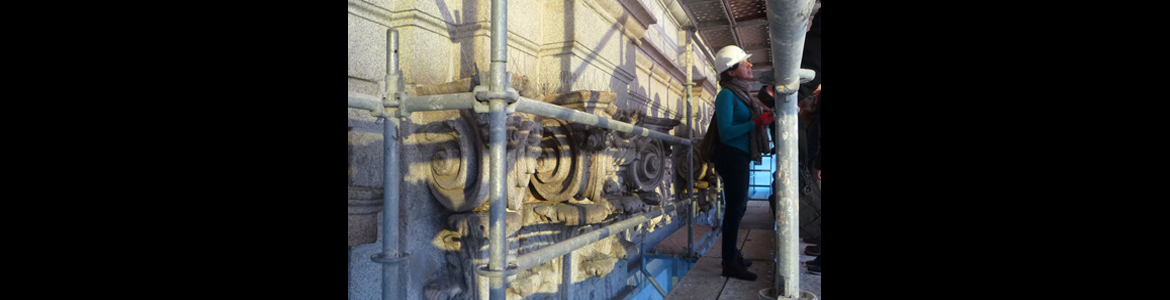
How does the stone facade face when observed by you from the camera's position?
facing the viewer and to the right of the viewer
